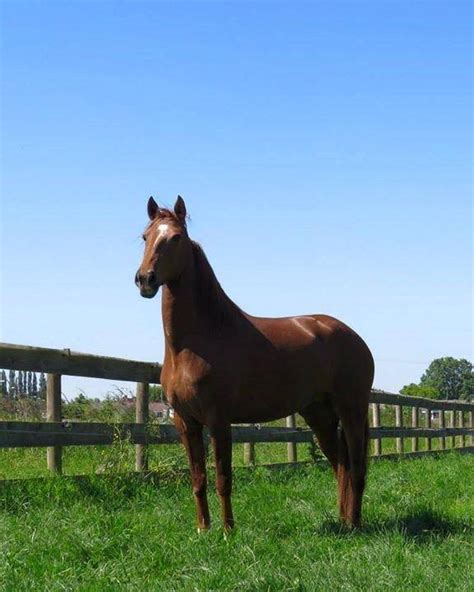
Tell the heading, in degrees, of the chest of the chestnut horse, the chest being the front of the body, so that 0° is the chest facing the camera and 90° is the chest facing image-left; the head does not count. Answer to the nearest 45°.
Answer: approximately 45°
